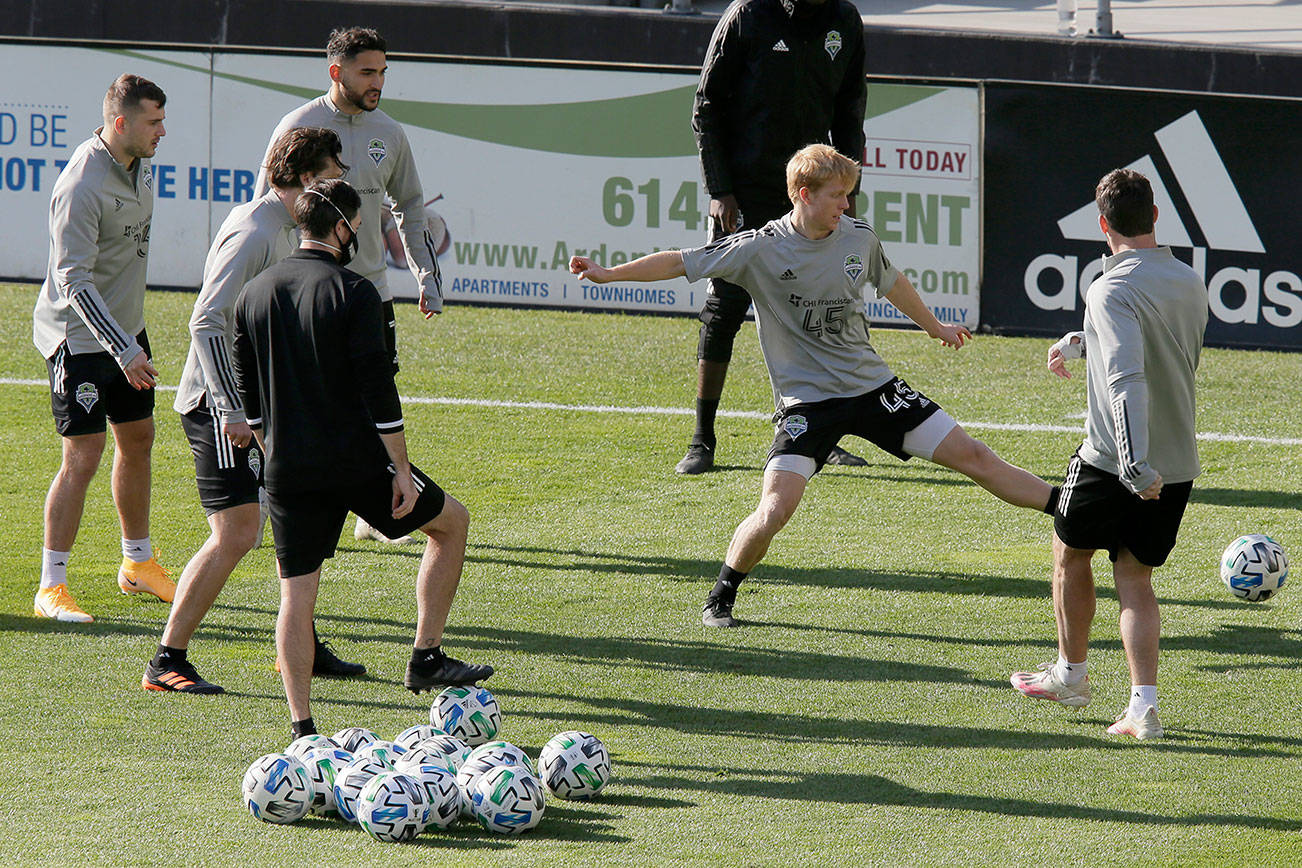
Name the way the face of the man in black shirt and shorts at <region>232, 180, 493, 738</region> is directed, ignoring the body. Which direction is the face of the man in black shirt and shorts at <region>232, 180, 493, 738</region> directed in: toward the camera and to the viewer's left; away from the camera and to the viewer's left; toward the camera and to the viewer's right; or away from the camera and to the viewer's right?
away from the camera and to the viewer's right

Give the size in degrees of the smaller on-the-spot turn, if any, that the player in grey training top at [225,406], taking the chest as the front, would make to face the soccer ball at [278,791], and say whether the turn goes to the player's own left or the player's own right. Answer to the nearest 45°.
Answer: approximately 90° to the player's own right

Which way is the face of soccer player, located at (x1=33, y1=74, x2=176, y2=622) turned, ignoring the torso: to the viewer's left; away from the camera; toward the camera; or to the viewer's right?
to the viewer's right

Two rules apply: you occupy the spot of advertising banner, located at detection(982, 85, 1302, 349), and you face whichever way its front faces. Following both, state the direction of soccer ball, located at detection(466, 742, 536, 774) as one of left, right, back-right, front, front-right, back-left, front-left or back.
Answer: front

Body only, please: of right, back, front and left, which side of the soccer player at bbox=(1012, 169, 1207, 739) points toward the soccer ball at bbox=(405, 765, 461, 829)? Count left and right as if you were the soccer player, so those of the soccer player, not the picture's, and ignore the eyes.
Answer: left

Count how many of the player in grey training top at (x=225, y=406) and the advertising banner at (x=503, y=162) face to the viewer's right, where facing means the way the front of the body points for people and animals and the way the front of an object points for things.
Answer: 1

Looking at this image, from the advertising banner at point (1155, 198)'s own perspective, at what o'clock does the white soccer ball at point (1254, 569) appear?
The white soccer ball is roughly at 12 o'clock from the advertising banner.

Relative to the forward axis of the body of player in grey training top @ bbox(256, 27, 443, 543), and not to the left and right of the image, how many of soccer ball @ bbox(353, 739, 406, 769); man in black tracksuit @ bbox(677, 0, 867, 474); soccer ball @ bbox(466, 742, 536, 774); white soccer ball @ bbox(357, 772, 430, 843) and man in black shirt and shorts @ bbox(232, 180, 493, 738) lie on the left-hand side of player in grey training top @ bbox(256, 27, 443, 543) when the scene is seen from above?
1

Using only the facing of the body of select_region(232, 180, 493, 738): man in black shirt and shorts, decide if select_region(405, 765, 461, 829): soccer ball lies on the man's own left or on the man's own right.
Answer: on the man's own right

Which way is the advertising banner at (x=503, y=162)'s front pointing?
toward the camera

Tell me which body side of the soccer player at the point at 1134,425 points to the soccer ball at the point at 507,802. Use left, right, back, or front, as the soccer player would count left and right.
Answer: left

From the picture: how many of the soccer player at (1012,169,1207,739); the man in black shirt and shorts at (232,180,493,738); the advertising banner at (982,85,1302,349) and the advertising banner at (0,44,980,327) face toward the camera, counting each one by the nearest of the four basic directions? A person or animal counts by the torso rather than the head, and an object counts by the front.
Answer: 2

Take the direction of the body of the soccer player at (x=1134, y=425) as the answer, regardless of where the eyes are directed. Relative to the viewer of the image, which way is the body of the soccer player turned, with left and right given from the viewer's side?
facing away from the viewer and to the left of the viewer

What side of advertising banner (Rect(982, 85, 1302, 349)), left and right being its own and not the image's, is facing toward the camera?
front

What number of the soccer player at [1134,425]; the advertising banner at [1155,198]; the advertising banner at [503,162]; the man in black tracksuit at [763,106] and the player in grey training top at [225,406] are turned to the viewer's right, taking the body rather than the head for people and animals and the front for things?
1
